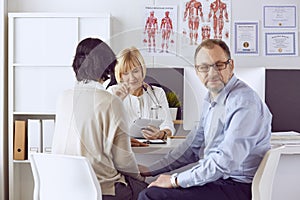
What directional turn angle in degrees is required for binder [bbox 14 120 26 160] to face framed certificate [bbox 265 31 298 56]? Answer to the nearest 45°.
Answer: approximately 90° to its left

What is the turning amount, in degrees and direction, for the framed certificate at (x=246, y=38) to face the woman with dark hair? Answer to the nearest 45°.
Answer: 0° — it already faces them

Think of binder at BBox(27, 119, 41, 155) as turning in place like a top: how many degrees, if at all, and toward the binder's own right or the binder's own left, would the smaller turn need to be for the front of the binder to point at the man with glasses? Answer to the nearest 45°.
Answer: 0° — it already faces them

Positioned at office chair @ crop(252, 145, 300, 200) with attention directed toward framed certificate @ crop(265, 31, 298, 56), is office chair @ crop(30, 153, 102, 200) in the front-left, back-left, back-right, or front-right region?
back-left

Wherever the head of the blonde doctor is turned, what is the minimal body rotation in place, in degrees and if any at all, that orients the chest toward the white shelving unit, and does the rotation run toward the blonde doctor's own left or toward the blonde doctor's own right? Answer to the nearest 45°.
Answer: approximately 135° to the blonde doctor's own right

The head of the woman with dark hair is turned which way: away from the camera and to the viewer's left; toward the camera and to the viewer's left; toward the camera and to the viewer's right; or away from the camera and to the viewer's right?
away from the camera and to the viewer's right

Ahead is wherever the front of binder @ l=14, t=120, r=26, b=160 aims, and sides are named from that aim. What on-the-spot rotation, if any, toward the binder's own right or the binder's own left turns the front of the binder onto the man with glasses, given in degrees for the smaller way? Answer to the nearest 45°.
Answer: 0° — it already faces them
